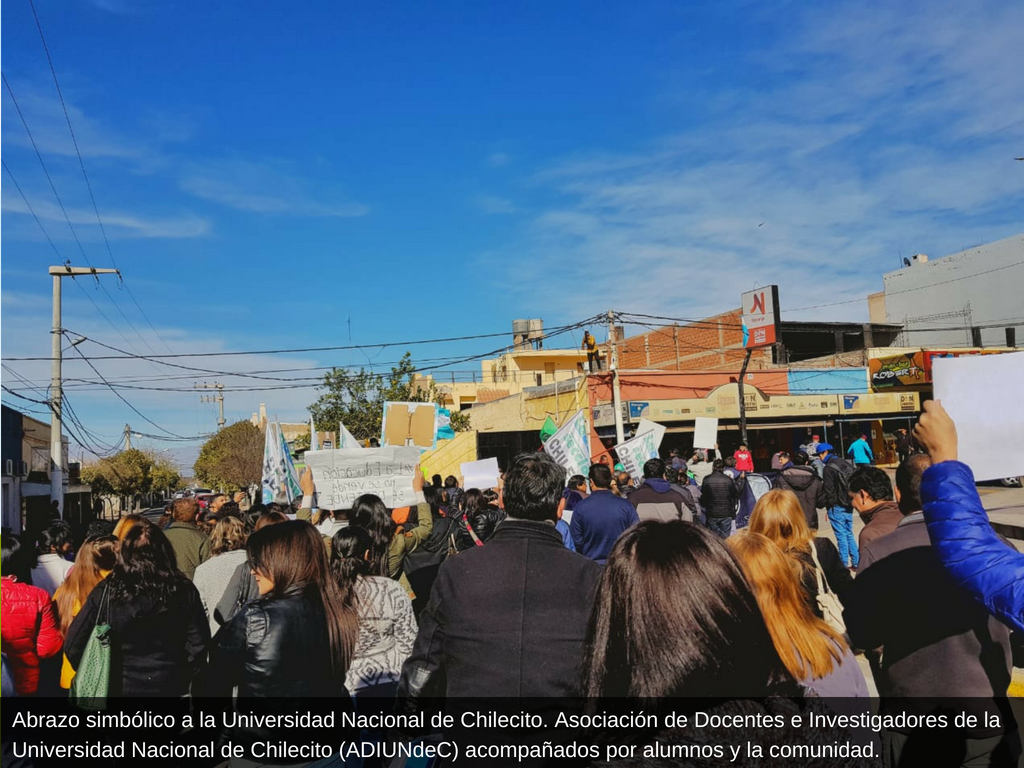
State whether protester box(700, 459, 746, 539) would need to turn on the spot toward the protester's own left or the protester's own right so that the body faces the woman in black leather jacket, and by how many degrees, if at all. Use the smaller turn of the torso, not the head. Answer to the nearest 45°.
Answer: approximately 180°

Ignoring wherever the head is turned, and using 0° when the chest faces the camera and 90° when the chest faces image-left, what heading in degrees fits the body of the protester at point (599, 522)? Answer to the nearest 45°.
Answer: approximately 180°

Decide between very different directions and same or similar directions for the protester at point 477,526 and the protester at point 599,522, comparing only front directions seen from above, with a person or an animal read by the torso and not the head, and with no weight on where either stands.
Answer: same or similar directions

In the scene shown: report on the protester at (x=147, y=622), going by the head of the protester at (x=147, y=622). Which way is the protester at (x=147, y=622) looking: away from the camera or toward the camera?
away from the camera

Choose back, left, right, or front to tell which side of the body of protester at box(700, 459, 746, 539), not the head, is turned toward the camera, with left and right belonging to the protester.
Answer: back

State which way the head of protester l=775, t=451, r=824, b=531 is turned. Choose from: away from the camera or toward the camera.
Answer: away from the camera

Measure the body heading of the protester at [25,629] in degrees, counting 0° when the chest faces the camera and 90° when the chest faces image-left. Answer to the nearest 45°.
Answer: approximately 180°

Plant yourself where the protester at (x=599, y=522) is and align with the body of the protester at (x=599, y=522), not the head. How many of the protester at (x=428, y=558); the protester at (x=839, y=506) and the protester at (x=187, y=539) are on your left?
2

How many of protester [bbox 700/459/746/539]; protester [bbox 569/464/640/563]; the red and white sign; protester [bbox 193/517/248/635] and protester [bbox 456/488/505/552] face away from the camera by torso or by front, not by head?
4

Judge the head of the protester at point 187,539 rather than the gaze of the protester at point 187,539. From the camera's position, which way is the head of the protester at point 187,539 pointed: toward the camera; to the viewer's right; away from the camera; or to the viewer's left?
away from the camera

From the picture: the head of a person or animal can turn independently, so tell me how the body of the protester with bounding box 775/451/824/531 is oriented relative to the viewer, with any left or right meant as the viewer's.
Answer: facing away from the viewer

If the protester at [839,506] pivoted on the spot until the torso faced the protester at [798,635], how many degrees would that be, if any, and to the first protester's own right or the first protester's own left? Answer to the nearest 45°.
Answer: approximately 135° to the first protester's own left

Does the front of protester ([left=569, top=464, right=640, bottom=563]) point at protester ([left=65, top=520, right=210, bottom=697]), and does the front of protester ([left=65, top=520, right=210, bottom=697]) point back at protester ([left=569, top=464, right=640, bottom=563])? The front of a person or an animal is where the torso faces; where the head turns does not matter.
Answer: no

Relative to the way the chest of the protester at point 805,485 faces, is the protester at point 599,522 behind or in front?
behind

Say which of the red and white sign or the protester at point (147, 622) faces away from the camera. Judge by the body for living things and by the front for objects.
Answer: the protester

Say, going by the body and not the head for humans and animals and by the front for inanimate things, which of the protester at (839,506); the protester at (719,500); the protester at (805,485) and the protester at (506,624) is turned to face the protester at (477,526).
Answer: the protester at (506,624)

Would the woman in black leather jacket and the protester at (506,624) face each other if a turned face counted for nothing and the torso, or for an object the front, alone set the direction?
no

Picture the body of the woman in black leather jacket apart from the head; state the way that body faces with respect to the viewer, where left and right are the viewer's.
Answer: facing away from the viewer and to the left of the viewer

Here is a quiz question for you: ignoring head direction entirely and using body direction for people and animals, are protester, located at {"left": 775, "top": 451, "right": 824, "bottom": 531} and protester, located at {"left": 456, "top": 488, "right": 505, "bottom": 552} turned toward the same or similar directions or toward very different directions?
same or similar directions

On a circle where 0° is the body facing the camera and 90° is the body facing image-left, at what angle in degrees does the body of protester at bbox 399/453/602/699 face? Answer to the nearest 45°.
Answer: approximately 180°

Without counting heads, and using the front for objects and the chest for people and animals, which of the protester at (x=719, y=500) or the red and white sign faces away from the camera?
the protester
